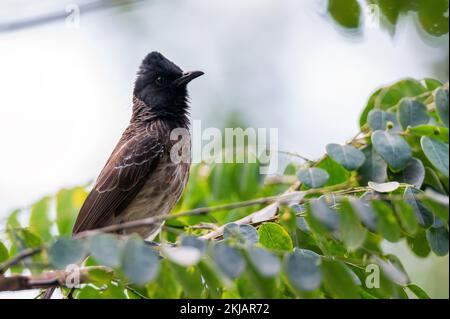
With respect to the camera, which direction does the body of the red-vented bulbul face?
to the viewer's right
